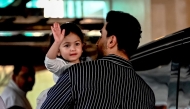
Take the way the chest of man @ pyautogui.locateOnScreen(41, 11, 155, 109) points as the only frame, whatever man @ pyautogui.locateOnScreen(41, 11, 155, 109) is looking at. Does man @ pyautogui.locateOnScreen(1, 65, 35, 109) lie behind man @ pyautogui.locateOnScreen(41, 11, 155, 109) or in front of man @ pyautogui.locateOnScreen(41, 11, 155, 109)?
in front

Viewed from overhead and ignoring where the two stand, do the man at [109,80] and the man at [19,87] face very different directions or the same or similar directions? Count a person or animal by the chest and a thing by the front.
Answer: very different directions

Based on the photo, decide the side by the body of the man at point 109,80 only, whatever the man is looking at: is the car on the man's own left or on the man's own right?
on the man's own right

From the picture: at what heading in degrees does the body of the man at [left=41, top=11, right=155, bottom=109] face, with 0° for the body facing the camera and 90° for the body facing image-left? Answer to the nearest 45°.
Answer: approximately 135°

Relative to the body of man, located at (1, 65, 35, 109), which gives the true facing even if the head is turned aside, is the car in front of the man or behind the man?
in front

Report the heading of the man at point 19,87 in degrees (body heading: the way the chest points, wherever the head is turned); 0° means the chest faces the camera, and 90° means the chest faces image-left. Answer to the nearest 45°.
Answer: approximately 315°
